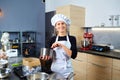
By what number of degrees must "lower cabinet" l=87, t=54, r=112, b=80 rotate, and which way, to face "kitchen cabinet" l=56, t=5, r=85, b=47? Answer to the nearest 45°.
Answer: approximately 90° to its right

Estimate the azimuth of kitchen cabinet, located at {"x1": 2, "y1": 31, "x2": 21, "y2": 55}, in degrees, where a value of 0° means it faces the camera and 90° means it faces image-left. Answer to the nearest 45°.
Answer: approximately 0°

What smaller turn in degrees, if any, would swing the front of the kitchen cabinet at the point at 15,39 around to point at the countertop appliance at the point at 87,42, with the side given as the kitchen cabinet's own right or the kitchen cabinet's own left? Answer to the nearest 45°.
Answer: approximately 45° to the kitchen cabinet's own left

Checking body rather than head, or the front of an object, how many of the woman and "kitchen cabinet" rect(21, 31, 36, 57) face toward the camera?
2

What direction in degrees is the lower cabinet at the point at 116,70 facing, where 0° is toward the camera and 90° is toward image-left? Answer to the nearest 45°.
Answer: approximately 45°
